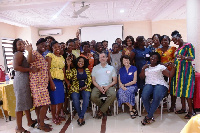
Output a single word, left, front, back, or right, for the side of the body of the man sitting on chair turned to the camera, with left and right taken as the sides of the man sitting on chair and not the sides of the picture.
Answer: front

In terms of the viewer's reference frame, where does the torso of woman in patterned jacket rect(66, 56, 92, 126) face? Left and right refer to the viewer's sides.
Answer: facing the viewer

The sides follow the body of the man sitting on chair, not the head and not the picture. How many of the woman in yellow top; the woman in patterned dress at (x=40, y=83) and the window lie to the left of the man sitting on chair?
0

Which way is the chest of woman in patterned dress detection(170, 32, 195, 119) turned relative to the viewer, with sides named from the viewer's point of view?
facing the viewer and to the left of the viewer

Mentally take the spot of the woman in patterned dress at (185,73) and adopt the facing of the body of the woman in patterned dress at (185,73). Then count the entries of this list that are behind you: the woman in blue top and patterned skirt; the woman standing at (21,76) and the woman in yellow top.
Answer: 0

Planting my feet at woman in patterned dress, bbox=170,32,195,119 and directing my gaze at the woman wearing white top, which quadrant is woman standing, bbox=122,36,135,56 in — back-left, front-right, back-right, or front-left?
front-right

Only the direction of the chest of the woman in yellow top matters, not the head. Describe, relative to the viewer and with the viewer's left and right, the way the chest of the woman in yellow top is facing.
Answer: facing the viewer and to the right of the viewer

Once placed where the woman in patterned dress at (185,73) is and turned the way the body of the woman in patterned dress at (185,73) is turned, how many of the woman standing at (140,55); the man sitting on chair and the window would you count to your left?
0

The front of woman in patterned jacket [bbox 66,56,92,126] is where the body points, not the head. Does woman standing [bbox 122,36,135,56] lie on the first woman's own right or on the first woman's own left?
on the first woman's own left

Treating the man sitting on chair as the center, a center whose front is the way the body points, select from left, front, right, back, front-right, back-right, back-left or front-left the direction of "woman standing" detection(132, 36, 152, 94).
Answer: left

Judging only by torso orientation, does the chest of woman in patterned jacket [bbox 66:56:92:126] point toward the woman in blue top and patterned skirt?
no
